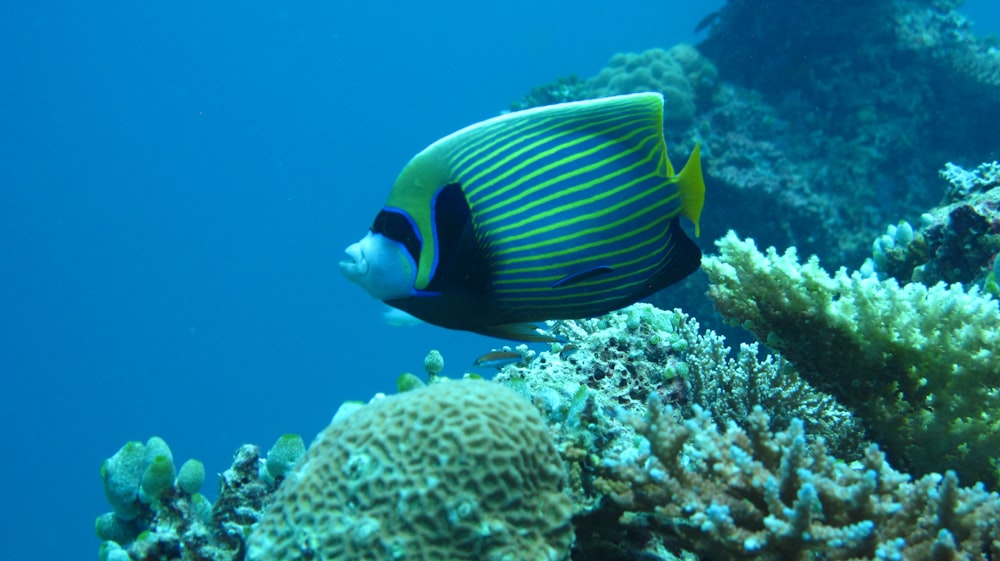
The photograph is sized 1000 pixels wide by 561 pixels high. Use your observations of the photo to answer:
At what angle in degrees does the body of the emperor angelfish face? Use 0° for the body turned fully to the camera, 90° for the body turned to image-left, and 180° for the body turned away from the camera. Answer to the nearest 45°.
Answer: approximately 90°

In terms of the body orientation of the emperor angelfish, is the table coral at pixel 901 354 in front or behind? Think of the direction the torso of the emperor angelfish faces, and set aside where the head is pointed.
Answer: behind

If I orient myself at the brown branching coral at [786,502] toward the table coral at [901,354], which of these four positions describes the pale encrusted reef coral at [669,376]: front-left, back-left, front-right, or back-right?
front-left
